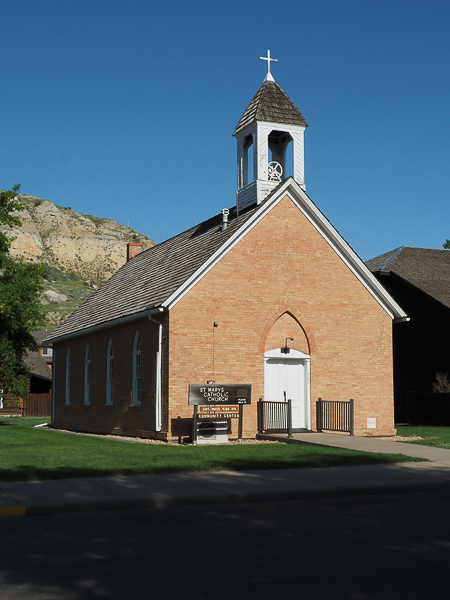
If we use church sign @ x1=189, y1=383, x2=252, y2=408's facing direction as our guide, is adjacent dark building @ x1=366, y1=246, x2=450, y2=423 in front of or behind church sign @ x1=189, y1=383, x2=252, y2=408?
behind

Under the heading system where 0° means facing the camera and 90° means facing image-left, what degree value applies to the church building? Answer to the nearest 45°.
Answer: approximately 315°

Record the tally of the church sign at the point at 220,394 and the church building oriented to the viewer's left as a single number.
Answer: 0

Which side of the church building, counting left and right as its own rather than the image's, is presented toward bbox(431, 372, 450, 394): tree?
left

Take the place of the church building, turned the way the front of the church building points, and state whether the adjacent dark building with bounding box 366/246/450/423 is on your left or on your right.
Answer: on your left

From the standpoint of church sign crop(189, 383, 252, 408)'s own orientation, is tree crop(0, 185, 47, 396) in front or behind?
behind

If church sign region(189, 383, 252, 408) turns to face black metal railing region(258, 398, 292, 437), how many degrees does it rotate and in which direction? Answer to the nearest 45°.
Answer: approximately 135° to its left

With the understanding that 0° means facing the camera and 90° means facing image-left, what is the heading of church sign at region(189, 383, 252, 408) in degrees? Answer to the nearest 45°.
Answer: approximately 0°

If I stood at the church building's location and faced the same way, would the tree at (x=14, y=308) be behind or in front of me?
behind

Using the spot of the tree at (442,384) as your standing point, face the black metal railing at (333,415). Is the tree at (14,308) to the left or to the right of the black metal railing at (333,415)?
right
